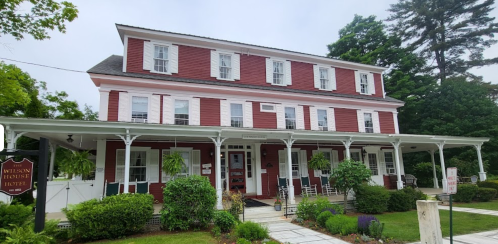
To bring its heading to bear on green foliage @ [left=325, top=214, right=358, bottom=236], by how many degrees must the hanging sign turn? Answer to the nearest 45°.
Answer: approximately 90° to its left

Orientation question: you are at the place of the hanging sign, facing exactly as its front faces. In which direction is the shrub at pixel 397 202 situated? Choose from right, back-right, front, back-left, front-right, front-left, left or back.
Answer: left

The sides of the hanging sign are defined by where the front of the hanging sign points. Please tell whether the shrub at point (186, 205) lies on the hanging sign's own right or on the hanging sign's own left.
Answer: on the hanging sign's own left

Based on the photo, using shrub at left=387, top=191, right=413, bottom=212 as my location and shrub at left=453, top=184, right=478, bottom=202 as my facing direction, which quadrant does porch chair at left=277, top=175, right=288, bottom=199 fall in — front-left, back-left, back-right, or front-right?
back-left

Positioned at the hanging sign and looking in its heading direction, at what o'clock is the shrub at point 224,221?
The shrub is roughly at 9 o'clock from the hanging sign.

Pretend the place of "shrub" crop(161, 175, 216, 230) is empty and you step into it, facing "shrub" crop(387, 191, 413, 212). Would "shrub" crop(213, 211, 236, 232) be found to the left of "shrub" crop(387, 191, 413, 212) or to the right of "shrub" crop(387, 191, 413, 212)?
right

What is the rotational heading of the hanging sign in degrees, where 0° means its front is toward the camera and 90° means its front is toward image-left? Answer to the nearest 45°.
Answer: approximately 0°

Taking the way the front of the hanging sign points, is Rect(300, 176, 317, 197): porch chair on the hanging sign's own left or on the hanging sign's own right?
on the hanging sign's own left

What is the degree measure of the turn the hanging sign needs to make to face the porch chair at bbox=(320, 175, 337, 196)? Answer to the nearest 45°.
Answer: approximately 90° to its left

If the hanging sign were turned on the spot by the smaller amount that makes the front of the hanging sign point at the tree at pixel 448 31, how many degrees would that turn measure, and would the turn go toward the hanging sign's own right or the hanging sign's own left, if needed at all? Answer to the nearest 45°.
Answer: approximately 90° to the hanging sign's own left

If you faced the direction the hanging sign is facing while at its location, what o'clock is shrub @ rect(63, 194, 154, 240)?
The shrub is roughly at 8 o'clock from the hanging sign.

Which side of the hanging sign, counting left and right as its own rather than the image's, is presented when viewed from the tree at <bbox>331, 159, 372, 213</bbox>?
left
